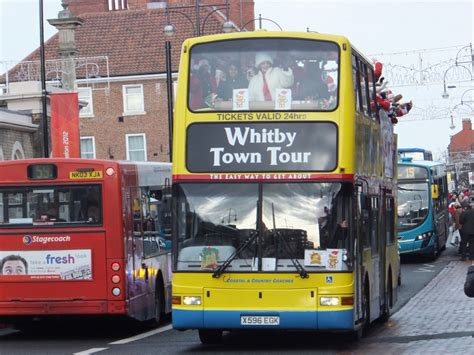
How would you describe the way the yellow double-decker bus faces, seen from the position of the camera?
facing the viewer

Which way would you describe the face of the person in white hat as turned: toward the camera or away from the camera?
toward the camera

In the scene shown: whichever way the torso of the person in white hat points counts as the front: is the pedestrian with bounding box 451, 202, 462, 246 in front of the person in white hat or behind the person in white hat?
behind

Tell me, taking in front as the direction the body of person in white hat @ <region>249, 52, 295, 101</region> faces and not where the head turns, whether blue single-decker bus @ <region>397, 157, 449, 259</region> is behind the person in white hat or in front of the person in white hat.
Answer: behind

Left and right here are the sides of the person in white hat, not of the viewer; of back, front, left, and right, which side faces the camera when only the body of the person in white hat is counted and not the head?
front

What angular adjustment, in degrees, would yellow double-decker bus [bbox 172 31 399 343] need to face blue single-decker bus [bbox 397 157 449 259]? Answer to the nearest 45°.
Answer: approximately 180°

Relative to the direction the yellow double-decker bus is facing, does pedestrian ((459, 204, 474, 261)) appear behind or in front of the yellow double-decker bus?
behind
